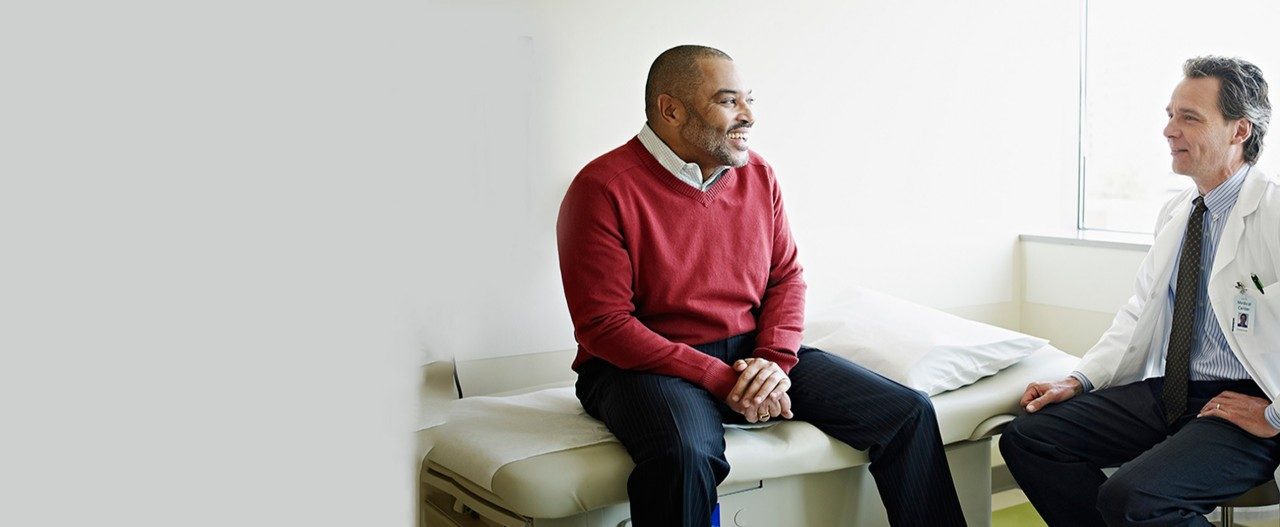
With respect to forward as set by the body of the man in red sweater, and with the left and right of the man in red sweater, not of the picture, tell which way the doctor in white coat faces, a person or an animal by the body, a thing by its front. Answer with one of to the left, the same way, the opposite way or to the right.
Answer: to the right

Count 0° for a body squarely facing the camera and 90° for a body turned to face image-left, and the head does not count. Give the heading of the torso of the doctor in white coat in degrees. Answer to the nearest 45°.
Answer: approximately 45°

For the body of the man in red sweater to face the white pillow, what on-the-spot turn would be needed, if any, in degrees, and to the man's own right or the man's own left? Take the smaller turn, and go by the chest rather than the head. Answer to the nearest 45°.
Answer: approximately 90° to the man's own left

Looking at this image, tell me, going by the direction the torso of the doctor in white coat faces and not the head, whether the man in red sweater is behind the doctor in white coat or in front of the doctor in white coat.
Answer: in front

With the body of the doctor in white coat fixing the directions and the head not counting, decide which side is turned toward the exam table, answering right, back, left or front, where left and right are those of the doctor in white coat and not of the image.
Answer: front

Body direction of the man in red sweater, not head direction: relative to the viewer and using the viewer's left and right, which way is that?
facing the viewer and to the right of the viewer

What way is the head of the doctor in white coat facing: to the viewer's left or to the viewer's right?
to the viewer's left

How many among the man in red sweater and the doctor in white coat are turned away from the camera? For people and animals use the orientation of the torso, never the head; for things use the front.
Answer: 0

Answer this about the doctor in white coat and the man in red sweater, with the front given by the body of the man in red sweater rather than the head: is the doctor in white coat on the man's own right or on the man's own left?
on the man's own left
